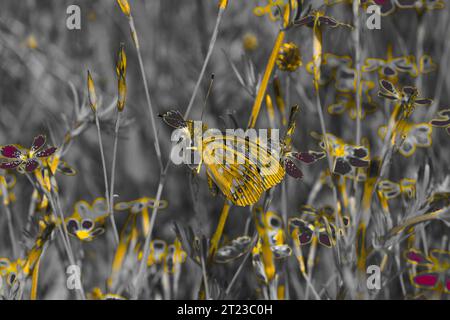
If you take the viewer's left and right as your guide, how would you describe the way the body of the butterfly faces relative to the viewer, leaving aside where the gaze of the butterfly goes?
facing to the left of the viewer

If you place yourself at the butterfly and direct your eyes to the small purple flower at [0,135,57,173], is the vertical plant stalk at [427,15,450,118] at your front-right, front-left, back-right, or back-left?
back-right
